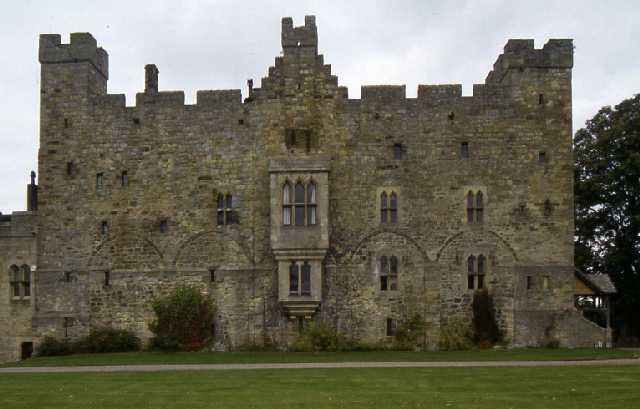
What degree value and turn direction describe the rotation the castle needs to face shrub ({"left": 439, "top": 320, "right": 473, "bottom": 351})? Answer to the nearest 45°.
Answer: approximately 90° to its left

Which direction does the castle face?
toward the camera

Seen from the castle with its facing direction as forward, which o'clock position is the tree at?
The tree is roughly at 8 o'clock from the castle.

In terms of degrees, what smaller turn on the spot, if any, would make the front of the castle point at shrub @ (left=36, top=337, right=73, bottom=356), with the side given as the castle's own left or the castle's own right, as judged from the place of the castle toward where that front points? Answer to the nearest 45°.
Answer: approximately 90° to the castle's own right

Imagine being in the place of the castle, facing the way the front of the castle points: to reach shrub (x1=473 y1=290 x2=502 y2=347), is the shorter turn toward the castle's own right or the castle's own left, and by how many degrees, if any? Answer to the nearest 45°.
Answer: approximately 90° to the castle's own left
